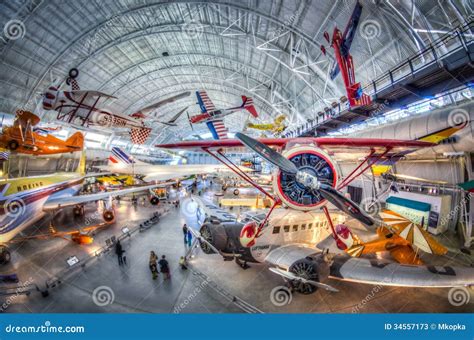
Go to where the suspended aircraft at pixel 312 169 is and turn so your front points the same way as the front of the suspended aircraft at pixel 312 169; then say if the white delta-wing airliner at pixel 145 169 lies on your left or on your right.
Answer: on your right

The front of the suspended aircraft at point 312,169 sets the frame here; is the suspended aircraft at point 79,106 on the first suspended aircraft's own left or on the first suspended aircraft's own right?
on the first suspended aircraft's own right

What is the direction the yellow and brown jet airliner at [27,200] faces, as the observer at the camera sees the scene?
facing the viewer and to the left of the viewer

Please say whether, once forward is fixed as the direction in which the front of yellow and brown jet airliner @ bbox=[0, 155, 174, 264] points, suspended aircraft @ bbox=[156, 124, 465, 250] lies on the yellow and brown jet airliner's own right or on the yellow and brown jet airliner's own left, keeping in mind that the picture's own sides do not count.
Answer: on the yellow and brown jet airliner's own left

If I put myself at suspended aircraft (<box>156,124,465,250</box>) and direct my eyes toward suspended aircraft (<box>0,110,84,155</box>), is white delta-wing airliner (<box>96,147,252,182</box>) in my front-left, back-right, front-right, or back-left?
front-right

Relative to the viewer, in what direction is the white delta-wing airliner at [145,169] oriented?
to the viewer's right

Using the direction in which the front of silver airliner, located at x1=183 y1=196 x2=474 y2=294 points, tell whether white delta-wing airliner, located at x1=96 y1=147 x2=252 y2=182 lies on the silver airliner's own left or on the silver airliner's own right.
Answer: on the silver airliner's own right

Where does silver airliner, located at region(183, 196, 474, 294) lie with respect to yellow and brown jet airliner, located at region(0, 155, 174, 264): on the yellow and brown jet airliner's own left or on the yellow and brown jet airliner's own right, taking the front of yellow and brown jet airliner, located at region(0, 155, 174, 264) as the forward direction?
on the yellow and brown jet airliner's own left

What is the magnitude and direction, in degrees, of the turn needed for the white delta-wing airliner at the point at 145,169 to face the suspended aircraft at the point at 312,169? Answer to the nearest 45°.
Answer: approximately 90° to its right

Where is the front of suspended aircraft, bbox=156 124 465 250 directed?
toward the camera

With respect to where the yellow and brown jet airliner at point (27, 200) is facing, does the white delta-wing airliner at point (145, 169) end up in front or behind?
behind

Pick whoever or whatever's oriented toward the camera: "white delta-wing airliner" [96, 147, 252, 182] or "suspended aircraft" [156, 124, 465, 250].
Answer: "suspended aircraft" [156, 124, 465, 250]
